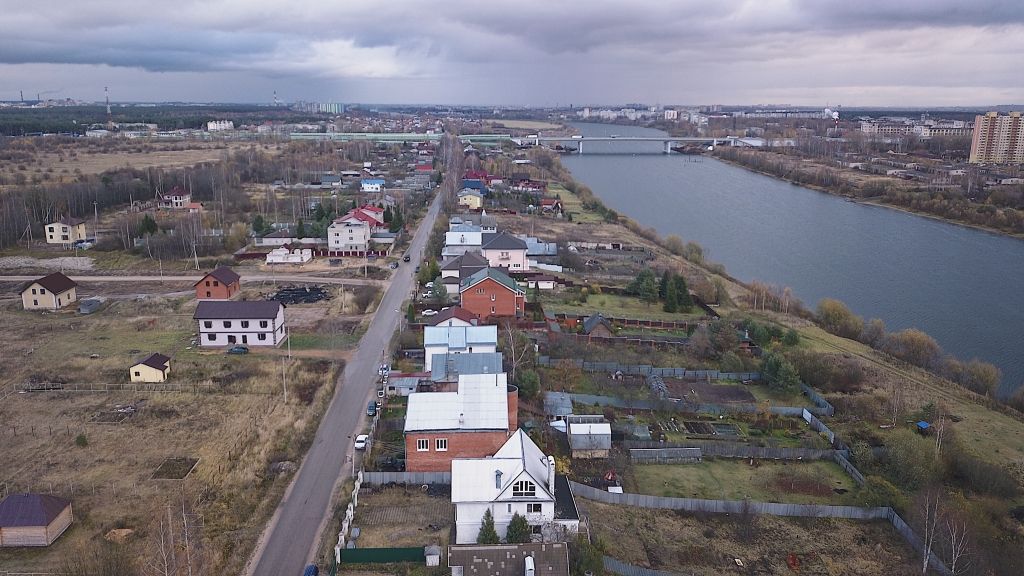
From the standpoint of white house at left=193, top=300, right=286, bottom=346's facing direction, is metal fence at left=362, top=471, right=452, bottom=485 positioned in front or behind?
in front

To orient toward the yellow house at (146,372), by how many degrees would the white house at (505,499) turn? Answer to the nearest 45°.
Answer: approximately 135° to its right

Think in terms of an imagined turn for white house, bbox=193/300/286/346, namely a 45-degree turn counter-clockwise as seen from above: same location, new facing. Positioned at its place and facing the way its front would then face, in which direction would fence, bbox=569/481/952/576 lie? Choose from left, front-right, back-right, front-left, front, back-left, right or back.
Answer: front

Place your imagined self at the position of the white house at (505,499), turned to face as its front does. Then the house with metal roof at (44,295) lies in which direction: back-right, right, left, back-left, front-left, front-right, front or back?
back-right

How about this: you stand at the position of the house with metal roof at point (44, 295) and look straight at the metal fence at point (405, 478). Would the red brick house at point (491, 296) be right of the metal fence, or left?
left

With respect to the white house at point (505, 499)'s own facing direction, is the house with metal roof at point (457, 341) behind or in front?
behind

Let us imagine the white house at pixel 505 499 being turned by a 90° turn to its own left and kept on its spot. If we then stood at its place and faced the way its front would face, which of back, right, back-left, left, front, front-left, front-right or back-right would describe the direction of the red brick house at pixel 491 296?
left

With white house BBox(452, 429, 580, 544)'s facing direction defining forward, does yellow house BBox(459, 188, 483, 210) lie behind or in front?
behind

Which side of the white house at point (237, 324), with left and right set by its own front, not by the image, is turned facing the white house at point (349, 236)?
back

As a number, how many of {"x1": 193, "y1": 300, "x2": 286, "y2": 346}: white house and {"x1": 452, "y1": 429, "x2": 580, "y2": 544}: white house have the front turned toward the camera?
2

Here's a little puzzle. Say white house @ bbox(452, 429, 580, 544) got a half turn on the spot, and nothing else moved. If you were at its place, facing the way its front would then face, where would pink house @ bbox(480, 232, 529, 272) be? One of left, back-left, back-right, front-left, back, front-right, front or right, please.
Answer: front

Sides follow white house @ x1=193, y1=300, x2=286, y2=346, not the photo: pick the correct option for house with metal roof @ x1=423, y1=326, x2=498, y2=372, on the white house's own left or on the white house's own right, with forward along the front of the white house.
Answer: on the white house's own left

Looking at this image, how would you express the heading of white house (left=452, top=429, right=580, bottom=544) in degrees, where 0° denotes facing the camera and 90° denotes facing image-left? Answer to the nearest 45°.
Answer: approximately 0°

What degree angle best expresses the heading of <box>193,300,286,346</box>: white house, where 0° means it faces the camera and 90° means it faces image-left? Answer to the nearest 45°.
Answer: approximately 0°
